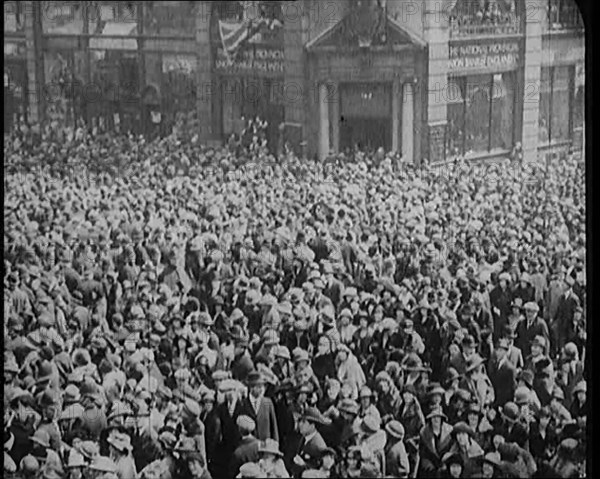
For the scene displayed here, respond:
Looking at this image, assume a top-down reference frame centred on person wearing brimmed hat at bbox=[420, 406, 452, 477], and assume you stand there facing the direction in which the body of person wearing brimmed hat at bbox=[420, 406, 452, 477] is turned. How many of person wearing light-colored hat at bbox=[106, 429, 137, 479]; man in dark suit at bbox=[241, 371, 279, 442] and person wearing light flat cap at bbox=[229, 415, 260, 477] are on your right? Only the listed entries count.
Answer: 3

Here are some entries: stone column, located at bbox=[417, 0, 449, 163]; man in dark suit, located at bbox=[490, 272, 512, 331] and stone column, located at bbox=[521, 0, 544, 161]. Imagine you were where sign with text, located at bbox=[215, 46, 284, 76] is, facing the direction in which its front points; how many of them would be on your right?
0

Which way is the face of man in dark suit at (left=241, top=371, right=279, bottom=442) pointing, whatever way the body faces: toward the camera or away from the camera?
toward the camera

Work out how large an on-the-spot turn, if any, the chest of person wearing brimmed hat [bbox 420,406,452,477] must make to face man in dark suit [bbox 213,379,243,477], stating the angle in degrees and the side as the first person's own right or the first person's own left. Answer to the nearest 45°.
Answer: approximately 90° to the first person's own right

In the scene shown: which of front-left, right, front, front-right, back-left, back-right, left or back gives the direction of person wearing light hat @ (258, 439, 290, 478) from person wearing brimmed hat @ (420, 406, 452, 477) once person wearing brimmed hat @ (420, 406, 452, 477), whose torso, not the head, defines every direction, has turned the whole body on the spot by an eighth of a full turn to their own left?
back-right

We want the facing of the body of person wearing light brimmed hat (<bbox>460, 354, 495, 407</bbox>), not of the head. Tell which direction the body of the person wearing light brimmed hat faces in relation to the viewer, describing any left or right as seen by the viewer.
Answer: facing the viewer and to the left of the viewer

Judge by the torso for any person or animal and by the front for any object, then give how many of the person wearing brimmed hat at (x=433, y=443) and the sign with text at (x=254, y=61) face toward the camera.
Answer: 2

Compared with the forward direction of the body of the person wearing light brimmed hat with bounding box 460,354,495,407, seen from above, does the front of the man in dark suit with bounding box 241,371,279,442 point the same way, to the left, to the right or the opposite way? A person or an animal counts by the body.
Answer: the same way

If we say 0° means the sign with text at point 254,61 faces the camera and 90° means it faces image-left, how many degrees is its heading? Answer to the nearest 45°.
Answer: approximately 0°

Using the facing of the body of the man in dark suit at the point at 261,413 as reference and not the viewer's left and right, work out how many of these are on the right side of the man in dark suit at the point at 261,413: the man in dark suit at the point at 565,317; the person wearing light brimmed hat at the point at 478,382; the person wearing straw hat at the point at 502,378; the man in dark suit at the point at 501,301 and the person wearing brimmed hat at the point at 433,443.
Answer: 0

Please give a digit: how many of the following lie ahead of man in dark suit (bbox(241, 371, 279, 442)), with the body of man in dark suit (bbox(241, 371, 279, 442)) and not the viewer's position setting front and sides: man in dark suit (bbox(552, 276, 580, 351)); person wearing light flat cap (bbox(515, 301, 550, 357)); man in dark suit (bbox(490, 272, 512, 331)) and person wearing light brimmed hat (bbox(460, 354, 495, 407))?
0

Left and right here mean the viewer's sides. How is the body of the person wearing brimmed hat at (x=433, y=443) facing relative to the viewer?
facing the viewer

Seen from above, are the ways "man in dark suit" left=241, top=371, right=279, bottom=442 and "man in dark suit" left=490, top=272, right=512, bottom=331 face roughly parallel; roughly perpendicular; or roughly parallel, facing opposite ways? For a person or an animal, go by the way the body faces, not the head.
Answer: roughly parallel

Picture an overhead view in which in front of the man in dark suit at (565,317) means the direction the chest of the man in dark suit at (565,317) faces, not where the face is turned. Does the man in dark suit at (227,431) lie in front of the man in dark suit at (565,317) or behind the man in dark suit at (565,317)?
in front
